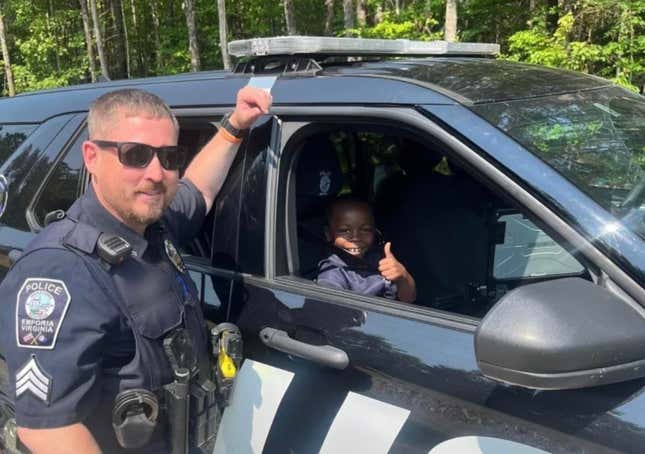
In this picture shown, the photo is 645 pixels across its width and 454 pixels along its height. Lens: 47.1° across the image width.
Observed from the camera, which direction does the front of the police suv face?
facing the viewer and to the right of the viewer

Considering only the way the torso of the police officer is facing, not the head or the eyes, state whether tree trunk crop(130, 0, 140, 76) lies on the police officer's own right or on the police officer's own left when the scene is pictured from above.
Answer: on the police officer's own left

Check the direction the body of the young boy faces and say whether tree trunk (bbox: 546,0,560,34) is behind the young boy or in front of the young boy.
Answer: behind

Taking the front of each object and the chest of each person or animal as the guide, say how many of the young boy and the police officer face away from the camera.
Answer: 0

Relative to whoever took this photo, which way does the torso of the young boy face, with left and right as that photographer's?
facing the viewer

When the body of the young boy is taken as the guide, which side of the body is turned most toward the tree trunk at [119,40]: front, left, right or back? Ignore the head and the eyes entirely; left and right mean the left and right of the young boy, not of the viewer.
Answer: back

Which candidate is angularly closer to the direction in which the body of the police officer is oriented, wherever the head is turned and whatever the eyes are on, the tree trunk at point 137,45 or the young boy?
the young boy

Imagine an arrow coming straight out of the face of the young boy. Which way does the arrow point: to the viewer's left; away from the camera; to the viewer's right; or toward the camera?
toward the camera

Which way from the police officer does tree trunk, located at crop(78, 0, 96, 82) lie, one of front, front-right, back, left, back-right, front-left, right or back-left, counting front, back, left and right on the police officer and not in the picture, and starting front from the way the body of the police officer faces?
back-left

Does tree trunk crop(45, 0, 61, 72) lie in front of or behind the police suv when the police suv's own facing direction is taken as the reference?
behind

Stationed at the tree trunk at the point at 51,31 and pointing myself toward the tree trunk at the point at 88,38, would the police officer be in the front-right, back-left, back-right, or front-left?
front-right
